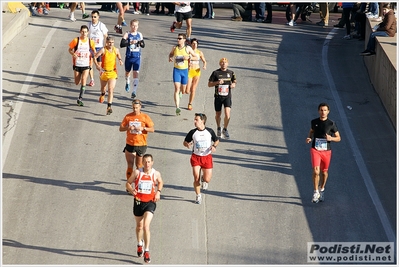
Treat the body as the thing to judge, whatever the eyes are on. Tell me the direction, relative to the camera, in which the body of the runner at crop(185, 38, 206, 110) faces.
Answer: toward the camera

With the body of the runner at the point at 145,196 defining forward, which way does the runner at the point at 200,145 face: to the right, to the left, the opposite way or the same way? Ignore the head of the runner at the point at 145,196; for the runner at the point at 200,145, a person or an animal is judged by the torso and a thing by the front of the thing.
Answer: the same way

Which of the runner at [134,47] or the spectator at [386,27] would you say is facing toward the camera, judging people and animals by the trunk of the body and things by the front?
the runner

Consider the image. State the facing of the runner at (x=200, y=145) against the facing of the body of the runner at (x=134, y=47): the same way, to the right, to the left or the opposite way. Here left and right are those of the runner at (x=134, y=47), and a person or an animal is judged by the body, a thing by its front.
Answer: the same way

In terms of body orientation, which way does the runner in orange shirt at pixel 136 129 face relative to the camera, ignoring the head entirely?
toward the camera

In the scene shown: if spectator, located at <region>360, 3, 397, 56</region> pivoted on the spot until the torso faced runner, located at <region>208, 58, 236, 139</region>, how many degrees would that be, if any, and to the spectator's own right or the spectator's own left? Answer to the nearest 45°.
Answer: approximately 45° to the spectator's own left

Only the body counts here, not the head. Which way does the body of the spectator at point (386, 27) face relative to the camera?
to the viewer's left

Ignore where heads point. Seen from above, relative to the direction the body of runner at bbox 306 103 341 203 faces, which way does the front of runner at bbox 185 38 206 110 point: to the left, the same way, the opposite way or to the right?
the same way

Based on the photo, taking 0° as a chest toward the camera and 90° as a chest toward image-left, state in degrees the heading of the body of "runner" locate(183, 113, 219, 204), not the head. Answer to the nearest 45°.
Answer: approximately 0°
